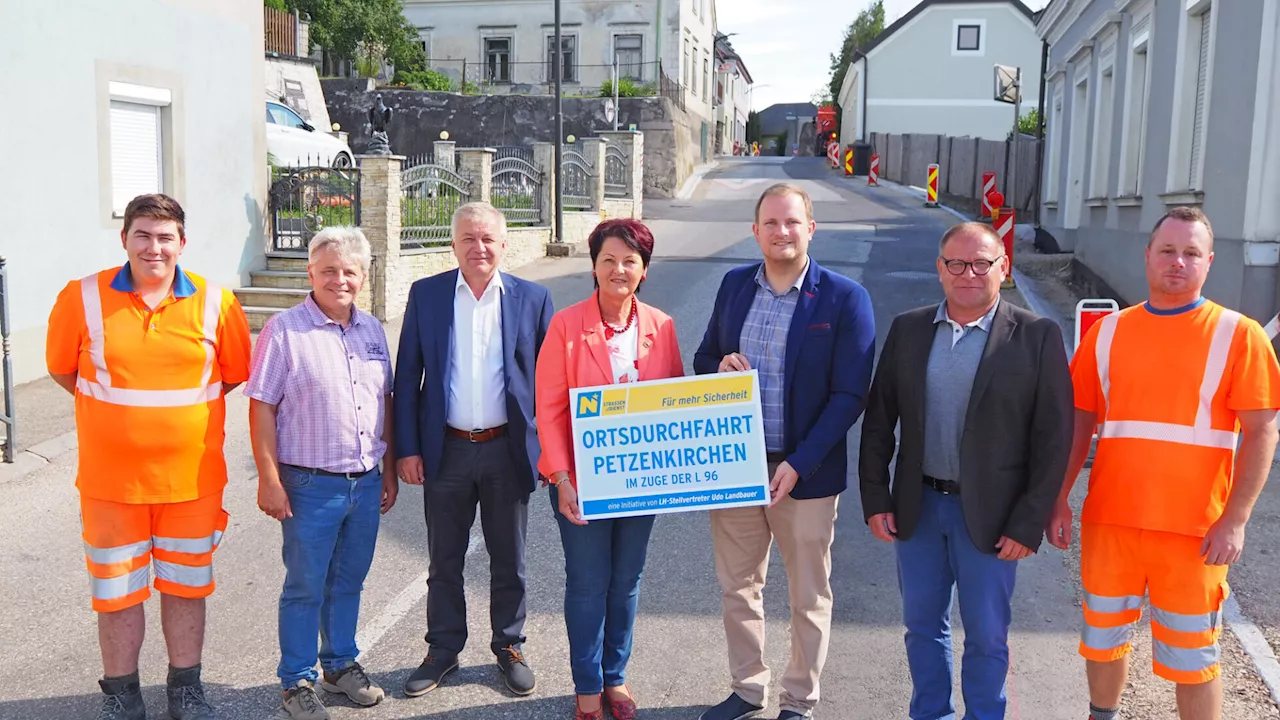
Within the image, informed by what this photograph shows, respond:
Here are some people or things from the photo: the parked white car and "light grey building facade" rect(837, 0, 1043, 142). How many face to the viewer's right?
1

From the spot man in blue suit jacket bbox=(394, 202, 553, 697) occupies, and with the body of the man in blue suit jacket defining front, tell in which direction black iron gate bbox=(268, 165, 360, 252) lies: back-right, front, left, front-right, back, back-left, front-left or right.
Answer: back

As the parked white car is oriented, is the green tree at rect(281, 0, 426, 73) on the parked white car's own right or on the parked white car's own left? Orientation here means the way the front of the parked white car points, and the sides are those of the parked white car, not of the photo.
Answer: on the parked white car's own left

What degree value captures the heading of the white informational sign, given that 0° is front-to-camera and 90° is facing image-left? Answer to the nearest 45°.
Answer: approximately 0°

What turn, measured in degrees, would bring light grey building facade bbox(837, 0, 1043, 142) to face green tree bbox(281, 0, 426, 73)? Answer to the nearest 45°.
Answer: approximately 45° to its right

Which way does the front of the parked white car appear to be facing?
to the viewer's right

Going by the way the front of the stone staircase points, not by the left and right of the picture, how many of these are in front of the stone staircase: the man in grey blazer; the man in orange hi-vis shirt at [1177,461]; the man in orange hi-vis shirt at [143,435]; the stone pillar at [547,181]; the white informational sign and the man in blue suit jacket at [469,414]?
5

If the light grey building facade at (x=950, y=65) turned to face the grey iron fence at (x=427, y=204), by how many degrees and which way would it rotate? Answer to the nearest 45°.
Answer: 0° — it already faces it
